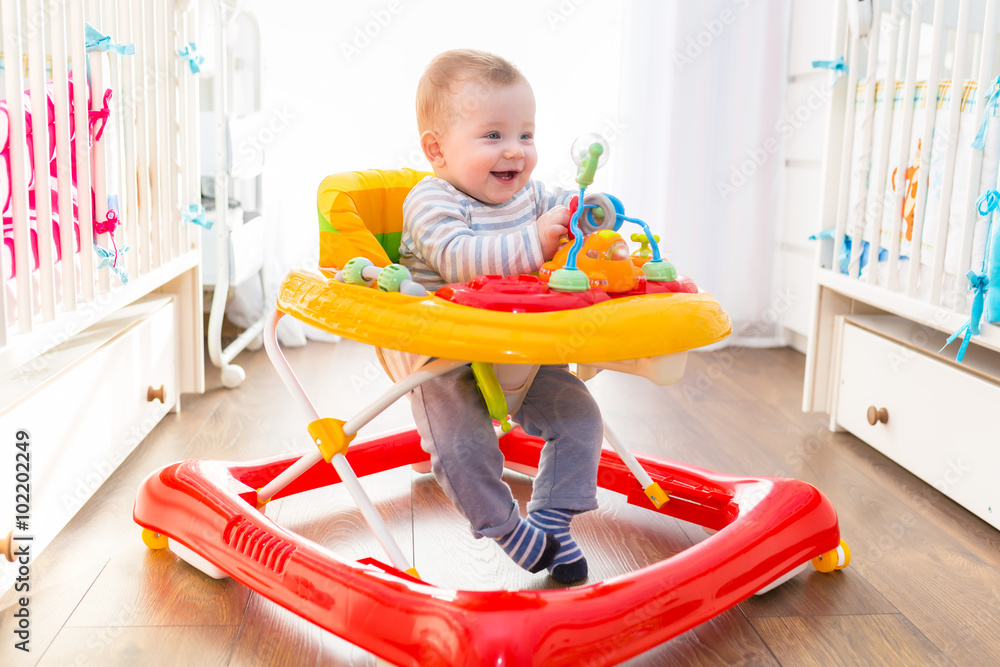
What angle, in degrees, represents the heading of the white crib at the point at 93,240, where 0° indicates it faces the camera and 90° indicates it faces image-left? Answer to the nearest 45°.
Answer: approximately 315°

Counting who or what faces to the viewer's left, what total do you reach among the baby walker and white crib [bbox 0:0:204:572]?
0

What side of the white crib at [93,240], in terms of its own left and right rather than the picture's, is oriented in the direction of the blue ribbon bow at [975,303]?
front

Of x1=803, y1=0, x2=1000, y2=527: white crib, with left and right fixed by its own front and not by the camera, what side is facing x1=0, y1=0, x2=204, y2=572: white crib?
front

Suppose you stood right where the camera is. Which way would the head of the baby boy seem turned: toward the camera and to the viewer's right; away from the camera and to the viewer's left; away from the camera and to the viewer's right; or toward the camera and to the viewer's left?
toward the camera and to the viewer's right

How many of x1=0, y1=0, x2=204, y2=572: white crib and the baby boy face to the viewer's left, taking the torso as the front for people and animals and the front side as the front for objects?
0

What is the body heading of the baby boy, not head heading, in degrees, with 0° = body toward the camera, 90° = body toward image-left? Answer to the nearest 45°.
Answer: approximately 315°

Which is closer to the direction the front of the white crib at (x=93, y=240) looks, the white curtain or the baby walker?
the baby walker
